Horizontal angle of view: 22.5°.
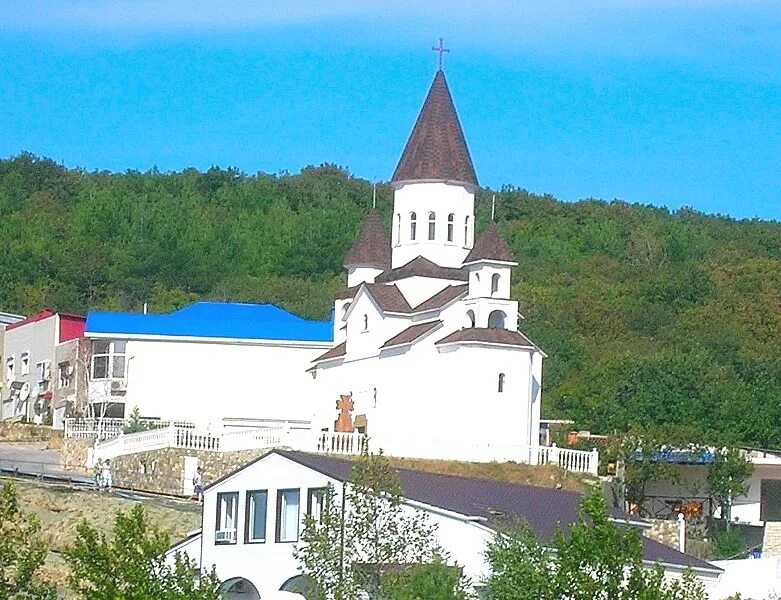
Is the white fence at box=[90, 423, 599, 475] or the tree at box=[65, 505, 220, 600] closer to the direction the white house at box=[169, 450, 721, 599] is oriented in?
the tree

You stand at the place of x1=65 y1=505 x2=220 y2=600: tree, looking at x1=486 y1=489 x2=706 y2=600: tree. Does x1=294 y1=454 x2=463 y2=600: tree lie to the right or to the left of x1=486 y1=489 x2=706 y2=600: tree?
left

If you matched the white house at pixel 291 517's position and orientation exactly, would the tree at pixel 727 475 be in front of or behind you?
behind

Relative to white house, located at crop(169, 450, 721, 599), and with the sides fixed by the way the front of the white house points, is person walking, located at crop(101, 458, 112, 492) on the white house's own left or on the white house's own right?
on the white house's own right

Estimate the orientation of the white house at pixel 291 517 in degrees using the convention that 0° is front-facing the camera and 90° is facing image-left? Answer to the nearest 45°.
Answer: approximately 45°

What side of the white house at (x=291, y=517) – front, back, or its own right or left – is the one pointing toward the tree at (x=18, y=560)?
front

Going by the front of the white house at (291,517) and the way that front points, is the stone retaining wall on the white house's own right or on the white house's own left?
on the white house's own right

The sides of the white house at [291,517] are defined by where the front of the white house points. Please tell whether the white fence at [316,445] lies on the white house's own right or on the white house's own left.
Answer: on the white house's own right

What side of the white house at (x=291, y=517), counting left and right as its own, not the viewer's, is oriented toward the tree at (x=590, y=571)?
left

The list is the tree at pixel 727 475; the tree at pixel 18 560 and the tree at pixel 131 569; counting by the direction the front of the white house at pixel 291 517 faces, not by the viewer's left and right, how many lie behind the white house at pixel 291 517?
1

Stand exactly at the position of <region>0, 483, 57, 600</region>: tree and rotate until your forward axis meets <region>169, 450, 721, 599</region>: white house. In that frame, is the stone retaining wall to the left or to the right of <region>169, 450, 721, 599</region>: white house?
left

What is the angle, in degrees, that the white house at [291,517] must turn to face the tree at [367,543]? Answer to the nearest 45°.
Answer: approximately 45° to its left
